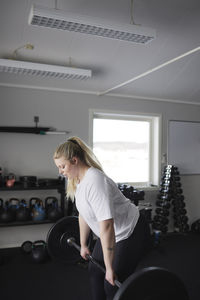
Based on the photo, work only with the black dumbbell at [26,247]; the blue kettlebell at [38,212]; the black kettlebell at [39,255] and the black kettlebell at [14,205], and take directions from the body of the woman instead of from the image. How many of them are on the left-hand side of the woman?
0

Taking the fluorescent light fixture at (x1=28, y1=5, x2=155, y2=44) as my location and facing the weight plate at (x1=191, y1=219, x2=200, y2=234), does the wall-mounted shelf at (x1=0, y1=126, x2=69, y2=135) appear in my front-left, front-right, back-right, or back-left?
front-left

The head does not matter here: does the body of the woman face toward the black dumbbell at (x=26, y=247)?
no

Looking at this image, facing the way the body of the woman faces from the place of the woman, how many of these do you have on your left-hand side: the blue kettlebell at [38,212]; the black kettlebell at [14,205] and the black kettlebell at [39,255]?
0

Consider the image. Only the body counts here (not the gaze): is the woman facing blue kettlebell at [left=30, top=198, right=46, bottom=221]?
no

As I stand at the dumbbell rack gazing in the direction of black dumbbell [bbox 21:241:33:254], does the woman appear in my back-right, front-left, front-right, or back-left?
front-left

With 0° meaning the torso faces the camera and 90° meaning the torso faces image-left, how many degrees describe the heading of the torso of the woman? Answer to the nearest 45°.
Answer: approximately 90°

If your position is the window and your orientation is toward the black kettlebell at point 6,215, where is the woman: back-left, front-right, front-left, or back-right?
front-left

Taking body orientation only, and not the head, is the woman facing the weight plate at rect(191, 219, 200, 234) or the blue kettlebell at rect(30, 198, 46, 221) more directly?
the blue kettlebell

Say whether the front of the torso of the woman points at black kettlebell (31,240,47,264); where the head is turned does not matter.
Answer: no

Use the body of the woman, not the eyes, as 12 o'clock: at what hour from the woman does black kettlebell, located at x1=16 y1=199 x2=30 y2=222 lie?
The black kettlebell is roughly at 2 o'clock from the woman.

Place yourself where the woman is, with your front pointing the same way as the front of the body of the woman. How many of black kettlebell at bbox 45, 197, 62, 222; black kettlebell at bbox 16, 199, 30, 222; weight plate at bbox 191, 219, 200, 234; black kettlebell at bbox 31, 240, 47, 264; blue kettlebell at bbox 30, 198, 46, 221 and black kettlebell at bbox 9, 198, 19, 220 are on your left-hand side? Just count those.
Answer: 0

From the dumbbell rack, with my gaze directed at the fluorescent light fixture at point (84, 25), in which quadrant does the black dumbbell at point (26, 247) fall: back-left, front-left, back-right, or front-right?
front-right

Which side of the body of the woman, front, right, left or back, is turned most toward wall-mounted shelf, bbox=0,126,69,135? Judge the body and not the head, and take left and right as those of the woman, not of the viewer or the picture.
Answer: right
